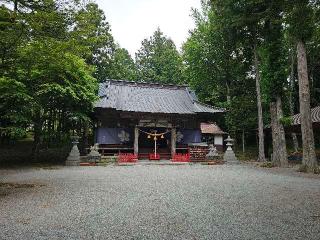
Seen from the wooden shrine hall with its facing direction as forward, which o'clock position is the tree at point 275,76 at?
The tree is roughly at 10 o'clock from the wooden shrine hall.

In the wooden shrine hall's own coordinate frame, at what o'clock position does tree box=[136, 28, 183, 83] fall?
The tree is roughly at 6 o'clock from the wooden shrine hall.

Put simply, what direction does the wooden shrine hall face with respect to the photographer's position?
facing the viewer

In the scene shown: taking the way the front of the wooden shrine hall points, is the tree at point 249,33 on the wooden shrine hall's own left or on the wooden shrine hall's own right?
on the wooden shrine hall's own left

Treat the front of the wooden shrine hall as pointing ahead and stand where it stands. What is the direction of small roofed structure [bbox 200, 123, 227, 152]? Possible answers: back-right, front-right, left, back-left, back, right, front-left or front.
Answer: back-left

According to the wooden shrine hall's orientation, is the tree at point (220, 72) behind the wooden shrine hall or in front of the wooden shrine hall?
behind

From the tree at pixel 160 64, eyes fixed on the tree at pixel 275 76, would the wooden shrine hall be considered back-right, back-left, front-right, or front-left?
front-right

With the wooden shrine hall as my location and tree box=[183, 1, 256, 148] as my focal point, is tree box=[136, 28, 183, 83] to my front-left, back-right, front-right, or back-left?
front-left
